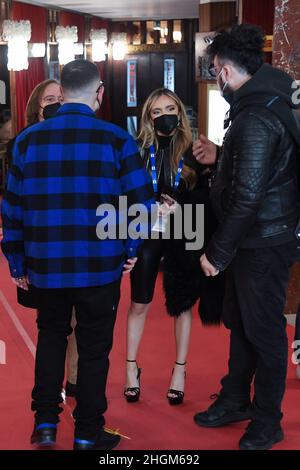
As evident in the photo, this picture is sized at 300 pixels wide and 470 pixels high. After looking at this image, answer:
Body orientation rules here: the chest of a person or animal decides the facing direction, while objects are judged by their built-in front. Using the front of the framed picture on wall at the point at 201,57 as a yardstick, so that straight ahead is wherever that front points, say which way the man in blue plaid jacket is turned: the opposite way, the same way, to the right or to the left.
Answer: the opposite way

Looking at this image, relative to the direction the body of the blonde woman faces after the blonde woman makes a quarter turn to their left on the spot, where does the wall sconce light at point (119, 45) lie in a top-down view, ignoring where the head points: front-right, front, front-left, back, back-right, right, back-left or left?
left

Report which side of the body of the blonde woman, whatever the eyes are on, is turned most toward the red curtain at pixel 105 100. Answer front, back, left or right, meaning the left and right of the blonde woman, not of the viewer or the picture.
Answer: back

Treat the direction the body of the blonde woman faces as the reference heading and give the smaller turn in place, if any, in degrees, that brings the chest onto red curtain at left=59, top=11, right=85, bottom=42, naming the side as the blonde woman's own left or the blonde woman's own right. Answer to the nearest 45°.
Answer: approximately 180°

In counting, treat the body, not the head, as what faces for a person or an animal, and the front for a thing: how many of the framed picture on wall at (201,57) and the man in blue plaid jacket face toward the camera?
1

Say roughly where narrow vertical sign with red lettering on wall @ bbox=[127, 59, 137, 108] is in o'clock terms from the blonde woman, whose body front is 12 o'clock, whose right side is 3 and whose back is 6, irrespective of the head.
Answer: The narrow vertical sign with red lettering on wall is roughly at 6 o'clock from the blonde woman.

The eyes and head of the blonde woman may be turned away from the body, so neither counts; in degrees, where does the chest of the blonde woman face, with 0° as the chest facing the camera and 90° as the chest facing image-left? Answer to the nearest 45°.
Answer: approximately 0°

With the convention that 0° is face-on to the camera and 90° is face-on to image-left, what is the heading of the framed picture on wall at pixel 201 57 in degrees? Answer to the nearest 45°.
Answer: approximately 0°

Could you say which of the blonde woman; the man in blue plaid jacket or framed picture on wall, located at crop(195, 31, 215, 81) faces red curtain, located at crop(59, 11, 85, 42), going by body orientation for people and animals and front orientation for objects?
the man in blue plaid jacket

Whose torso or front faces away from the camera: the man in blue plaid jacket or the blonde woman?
the man in blue plaid jacket

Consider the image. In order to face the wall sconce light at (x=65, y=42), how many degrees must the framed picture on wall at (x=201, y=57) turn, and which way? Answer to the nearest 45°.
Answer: approximately 135° to its right

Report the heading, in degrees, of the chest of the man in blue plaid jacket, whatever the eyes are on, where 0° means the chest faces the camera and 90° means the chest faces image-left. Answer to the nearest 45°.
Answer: approximately 180°
